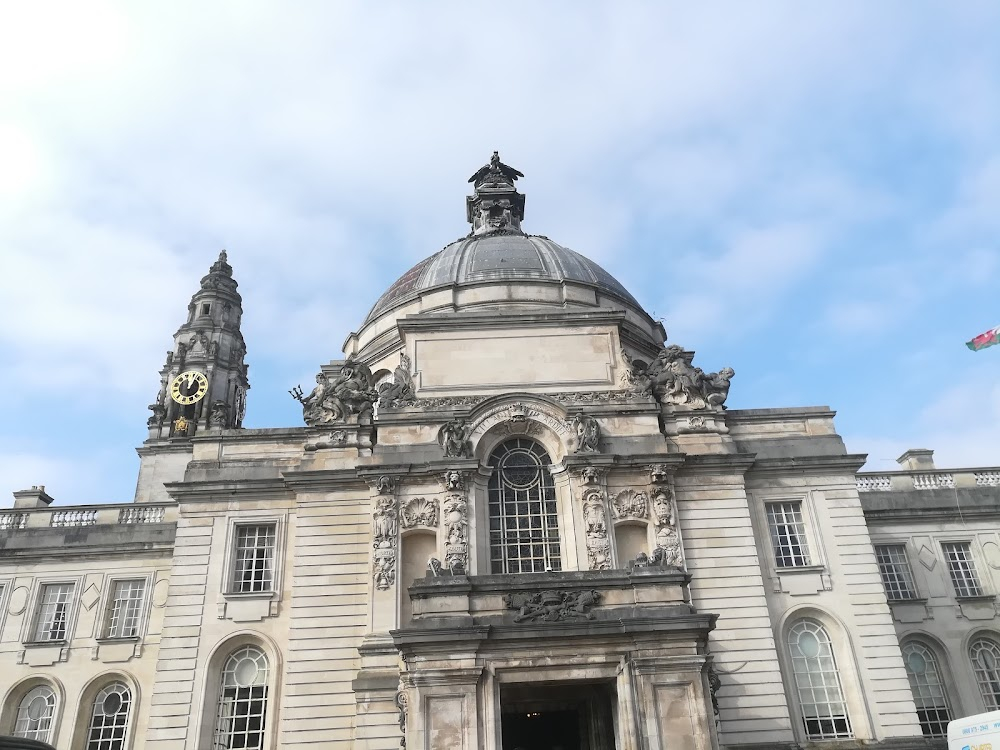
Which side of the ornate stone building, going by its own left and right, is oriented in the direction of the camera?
front
